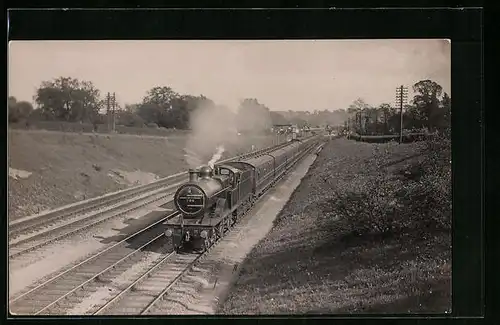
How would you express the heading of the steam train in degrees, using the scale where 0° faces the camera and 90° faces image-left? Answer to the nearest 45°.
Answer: approximately 45°

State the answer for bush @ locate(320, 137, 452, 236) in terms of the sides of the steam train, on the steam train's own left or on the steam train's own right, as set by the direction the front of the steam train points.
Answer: on the steam train's own left

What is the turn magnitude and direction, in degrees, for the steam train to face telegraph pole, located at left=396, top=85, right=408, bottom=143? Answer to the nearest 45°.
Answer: approximately 135° to its left
